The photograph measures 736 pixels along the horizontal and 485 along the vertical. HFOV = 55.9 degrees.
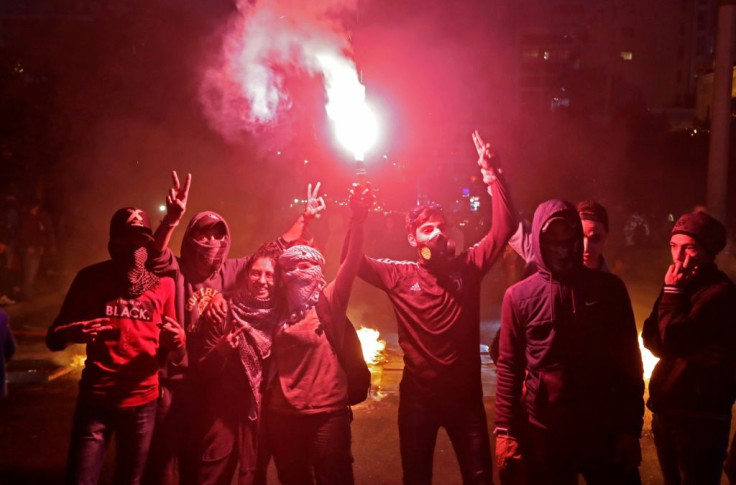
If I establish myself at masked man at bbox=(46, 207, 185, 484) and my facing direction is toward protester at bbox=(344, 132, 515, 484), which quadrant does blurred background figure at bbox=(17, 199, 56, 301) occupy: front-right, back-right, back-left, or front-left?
back-left

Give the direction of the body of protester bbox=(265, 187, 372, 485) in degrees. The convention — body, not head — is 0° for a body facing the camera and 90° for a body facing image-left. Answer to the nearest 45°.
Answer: approximately 0°

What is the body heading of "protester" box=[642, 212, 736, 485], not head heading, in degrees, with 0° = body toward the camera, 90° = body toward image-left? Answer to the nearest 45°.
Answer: approximately 45°

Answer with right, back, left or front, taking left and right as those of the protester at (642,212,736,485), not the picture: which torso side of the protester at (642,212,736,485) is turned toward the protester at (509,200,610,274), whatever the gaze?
right

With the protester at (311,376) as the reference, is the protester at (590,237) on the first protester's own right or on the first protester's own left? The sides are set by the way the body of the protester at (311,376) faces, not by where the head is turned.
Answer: on the first protester's own left
